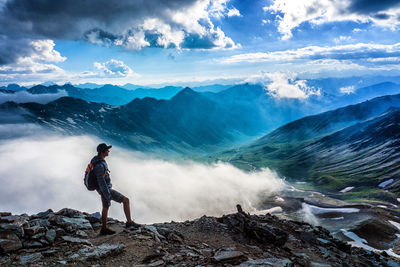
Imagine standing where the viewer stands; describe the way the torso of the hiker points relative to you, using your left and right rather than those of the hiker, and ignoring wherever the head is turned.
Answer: facing to the right of the viewer

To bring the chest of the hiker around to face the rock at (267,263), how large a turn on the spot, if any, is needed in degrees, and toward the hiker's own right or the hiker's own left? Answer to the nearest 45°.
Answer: approximately 45° to the hiker's own right

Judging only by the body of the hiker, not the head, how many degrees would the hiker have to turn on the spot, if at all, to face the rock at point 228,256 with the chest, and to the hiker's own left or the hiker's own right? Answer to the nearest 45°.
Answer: approximately 45° to the hiker's own right

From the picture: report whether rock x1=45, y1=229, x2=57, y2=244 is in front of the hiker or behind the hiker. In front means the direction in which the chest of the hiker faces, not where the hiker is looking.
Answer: behind
